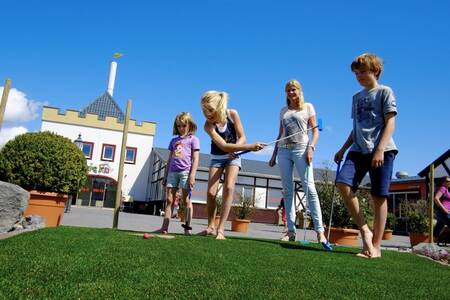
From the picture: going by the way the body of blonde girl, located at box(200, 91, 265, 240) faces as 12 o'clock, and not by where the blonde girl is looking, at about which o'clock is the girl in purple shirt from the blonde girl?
The girl in purple shirt is roughly at 3 o'clock from the blonde girl.

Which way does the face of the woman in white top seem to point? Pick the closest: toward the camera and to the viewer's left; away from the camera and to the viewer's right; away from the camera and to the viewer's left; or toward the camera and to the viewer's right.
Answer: toward the camera and to the viewer's left

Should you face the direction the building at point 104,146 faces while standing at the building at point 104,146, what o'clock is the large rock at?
The large rock is roughly at 12 o'clock from the building.

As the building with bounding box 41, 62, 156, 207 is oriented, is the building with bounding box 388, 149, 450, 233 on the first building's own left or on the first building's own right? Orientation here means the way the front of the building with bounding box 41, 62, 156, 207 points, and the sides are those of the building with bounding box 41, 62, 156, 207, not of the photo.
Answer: on the first building's own left

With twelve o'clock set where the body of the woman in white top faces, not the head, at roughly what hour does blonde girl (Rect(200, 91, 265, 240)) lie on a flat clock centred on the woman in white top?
The blonde girl is roughly at 2 o'clock from the woman in white top.

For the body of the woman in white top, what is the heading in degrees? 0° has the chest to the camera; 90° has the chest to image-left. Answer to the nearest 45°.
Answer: approximately 0°

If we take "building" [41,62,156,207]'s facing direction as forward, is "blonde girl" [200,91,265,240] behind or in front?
in front
